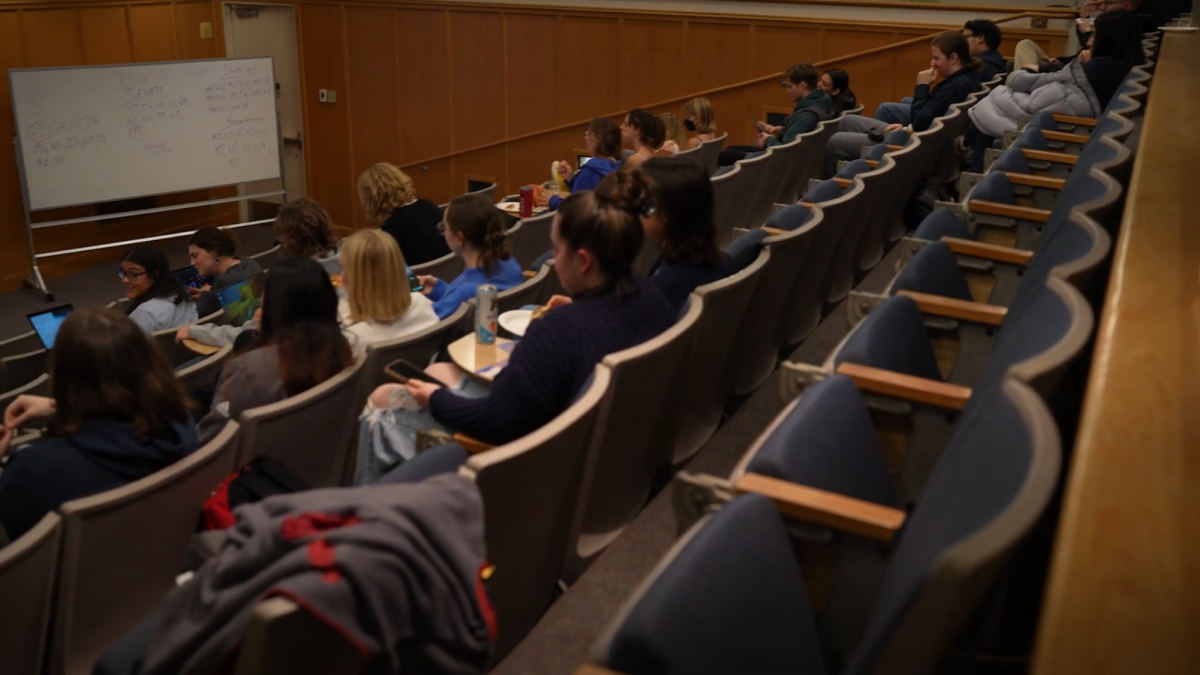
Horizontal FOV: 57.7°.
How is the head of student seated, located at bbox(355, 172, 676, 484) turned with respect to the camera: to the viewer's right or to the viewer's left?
to the viewer's left

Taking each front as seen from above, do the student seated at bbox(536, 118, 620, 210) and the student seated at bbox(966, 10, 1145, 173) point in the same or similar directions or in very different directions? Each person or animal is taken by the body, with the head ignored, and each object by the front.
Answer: same or similar directions

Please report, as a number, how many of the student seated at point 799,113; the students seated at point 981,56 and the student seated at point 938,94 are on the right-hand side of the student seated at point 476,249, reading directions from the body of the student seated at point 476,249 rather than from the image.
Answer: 3

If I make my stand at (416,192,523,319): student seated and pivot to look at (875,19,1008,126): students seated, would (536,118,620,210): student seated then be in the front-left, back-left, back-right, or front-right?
front-left

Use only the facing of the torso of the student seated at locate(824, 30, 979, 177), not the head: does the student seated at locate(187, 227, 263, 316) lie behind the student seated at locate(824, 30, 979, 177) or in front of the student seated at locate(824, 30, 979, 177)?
in front

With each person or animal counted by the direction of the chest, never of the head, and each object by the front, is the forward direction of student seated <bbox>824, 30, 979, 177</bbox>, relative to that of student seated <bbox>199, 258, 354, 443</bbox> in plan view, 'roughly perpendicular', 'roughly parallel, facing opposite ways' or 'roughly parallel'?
roughly parallel

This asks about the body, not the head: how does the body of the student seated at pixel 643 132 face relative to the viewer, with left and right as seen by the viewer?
facing to the left of the viewer

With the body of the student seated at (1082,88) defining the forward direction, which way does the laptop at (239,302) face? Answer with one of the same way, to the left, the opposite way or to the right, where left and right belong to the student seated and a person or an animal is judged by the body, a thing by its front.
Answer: the opposite way

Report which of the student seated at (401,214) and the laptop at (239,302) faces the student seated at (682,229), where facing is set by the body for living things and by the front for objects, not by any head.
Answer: the laptop

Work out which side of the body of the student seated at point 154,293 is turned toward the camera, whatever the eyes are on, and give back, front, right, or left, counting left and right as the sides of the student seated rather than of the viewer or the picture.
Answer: left

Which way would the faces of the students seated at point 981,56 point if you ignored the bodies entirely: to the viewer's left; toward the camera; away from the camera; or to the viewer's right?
to the viewer's left

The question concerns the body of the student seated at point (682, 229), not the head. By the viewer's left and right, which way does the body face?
facing away from the viewer and to the left of the viewer

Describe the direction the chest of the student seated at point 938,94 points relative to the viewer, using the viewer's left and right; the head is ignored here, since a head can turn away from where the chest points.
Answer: facing to the left of the viewer

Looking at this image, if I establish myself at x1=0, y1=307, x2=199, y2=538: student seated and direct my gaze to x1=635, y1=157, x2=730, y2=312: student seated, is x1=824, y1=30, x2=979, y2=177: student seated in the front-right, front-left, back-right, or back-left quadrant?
front-left

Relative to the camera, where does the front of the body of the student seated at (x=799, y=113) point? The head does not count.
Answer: to the viewer's left

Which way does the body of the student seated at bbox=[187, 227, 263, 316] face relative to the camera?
to the viewer's left

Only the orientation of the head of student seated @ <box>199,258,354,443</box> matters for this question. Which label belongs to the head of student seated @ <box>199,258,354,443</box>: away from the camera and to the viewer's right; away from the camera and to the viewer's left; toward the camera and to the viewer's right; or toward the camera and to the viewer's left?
away from the camera and to the viewer's left
